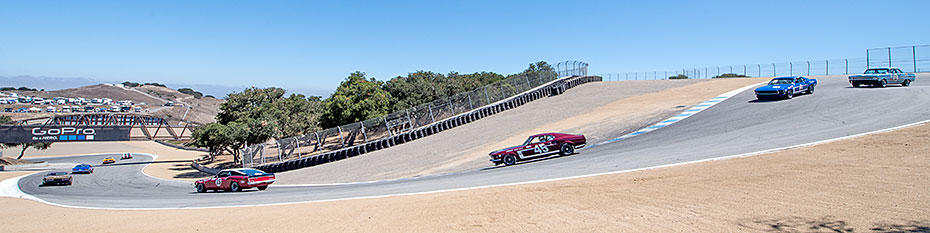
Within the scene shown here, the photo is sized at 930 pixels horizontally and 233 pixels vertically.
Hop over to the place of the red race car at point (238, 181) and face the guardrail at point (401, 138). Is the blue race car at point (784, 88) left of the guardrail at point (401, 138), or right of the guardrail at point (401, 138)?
right

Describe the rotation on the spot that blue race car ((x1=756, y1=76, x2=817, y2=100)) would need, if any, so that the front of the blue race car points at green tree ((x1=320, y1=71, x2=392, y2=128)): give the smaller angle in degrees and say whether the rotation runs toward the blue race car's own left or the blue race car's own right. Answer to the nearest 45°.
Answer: approximately 45° to the blue race car's own right

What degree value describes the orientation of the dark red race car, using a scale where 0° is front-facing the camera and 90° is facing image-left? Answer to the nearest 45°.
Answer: approximately 90°

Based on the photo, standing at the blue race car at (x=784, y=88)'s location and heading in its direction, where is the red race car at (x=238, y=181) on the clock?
The red race car is roughly at 12 o'clock from the blue race car.

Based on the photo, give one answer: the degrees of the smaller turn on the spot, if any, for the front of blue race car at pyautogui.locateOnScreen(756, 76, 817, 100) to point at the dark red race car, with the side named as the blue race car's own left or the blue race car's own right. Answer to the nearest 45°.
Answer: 0° — it already faces it

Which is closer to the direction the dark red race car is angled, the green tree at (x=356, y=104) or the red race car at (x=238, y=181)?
the red race car

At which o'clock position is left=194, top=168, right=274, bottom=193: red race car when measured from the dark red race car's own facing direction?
The red race car is roughly at 12 o'clock from the dark red race car.

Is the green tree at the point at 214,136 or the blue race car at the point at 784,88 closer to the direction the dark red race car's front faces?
the green tree

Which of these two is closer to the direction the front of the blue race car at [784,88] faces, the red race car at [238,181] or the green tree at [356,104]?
the red race car

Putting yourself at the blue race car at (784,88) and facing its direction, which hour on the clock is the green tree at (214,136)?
The green tree is roughly at 1 o'clock from the blue race car.

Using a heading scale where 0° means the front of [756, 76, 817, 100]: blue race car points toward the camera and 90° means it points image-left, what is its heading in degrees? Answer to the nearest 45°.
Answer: approximately 45°

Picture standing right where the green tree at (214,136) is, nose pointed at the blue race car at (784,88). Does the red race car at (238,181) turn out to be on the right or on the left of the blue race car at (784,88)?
right
